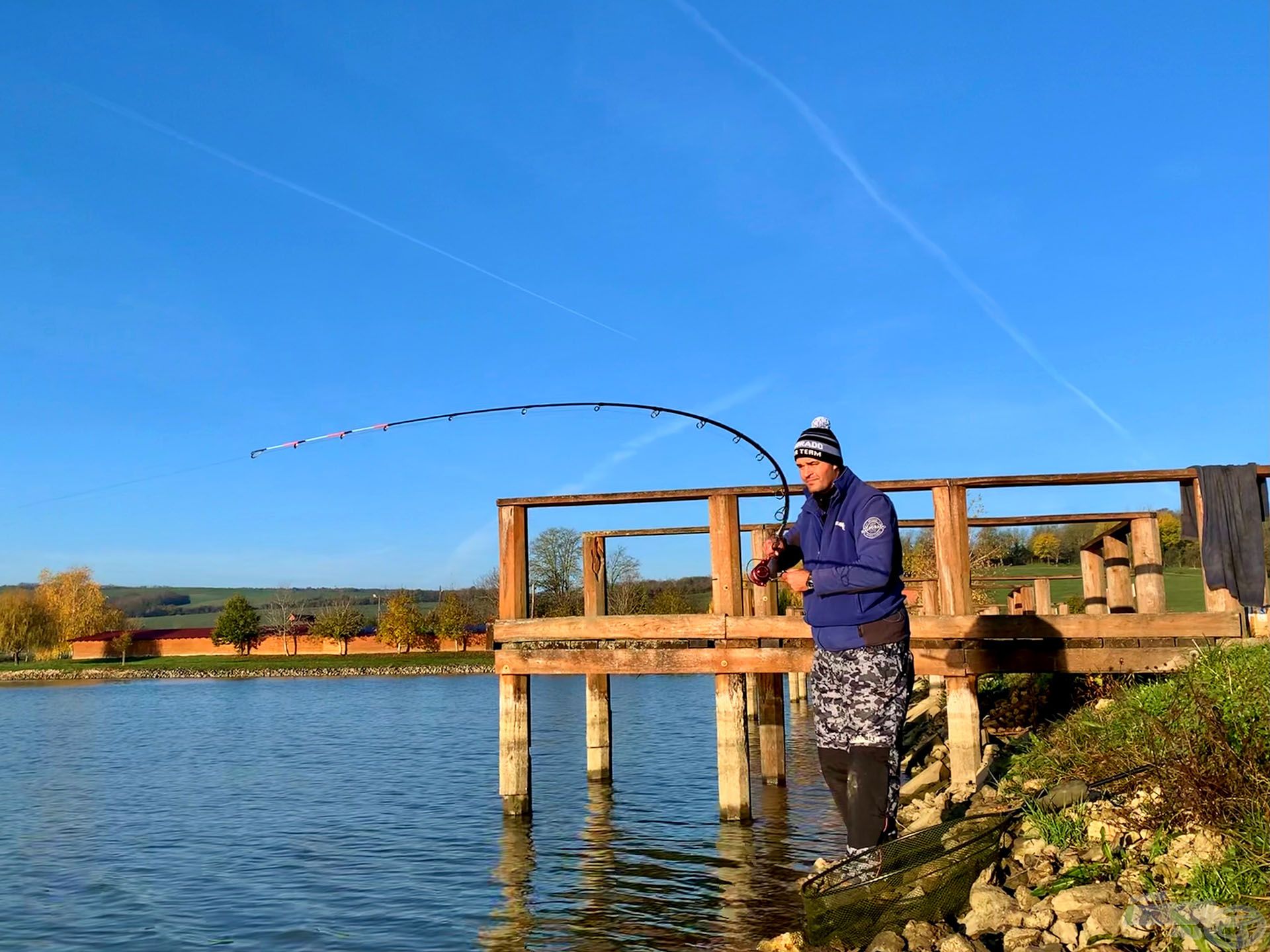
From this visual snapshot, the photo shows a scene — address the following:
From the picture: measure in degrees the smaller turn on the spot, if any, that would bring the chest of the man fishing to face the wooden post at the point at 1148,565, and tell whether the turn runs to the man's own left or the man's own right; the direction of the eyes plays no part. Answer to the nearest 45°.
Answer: approximately 180°

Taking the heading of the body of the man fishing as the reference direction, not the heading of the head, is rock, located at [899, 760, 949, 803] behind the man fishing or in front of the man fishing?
behind

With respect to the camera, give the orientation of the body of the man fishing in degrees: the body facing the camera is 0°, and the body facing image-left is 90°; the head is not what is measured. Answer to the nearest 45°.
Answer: approximately 45°

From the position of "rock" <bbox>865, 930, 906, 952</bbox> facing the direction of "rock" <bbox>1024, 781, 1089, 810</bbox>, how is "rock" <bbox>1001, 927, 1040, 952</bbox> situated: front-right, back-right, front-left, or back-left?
front-right

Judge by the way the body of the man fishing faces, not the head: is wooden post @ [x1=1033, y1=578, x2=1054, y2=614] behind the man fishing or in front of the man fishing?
behind

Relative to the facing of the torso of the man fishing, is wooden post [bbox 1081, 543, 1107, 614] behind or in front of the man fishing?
behind
